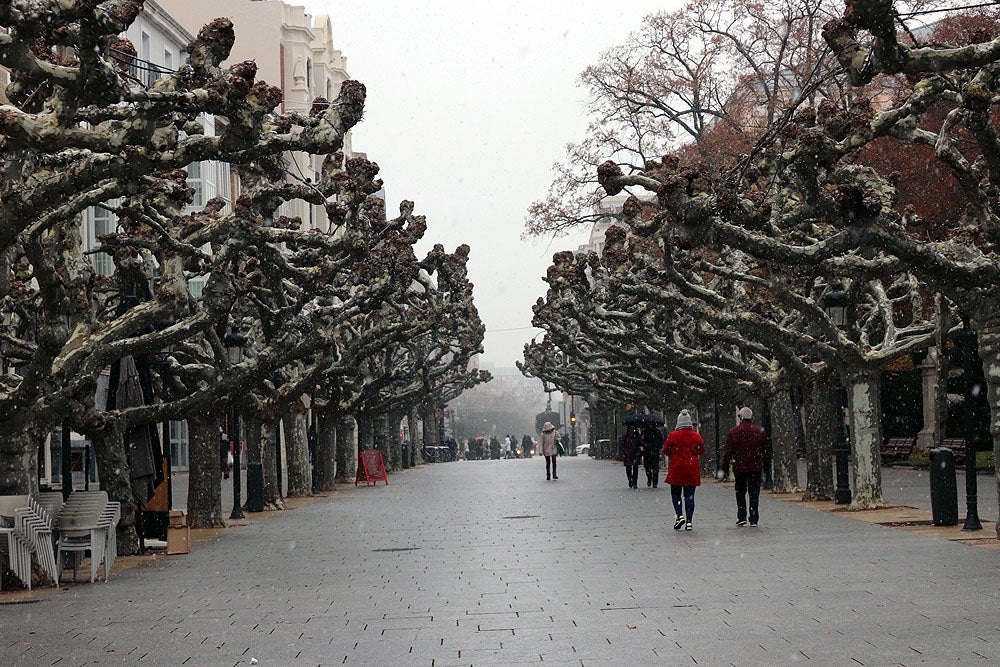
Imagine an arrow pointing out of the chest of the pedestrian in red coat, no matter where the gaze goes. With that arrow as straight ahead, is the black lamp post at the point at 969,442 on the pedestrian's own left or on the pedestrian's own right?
on the pedestrian's own right

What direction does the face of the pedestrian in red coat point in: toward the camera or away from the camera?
away from the camera

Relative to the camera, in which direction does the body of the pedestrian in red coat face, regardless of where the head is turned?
away from the camera

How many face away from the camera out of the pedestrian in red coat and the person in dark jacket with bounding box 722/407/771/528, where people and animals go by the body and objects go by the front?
2

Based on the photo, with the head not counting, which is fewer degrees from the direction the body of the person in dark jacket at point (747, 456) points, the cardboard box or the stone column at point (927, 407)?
the stone column

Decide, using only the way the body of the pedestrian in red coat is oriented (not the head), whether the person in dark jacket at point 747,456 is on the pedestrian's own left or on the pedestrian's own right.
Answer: on the pedestrian's own right

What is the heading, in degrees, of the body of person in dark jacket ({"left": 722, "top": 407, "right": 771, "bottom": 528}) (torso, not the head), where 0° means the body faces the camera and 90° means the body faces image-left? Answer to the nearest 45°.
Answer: approximately 180°

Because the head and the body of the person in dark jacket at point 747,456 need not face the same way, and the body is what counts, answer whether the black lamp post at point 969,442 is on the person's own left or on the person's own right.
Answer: on the person's own right
